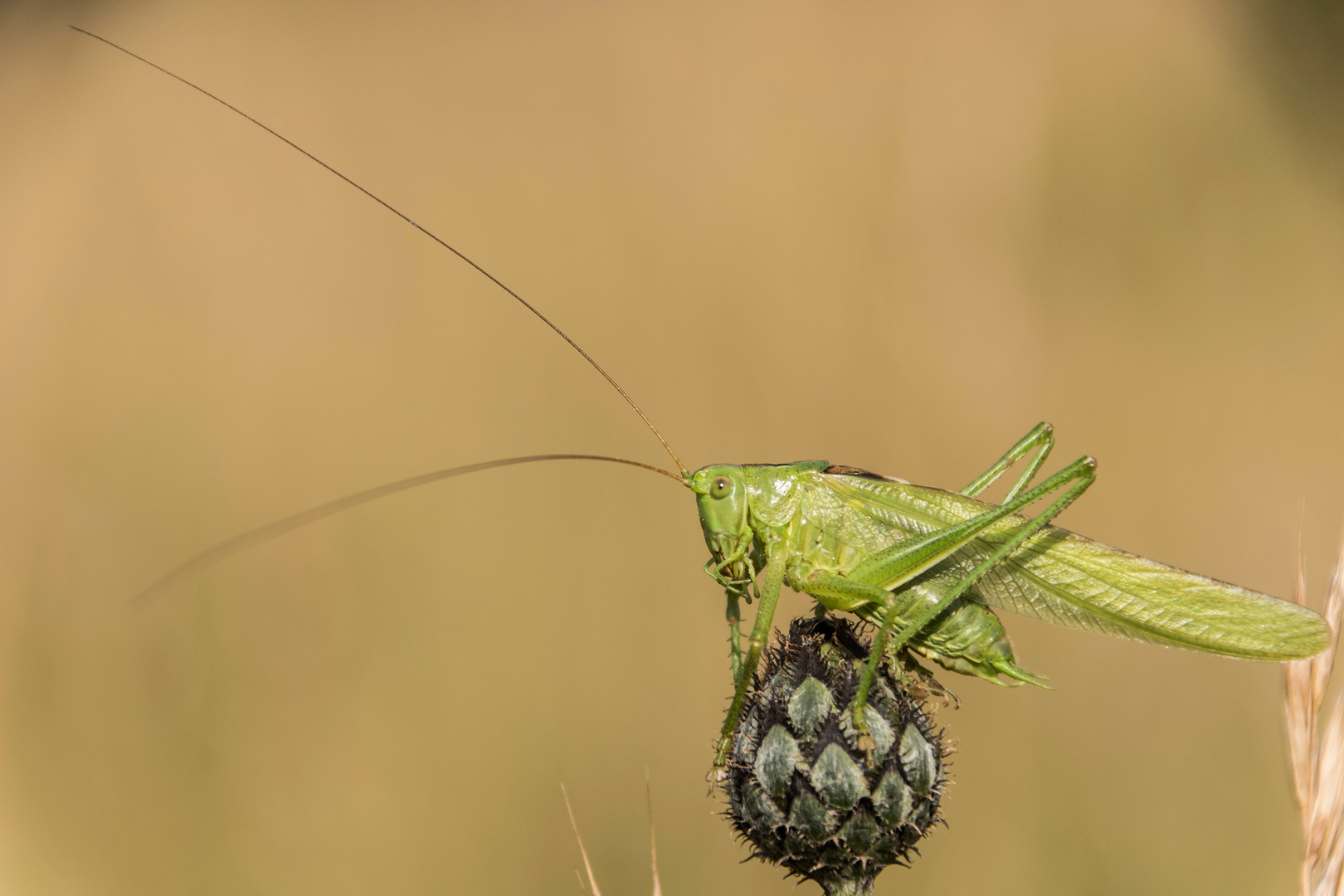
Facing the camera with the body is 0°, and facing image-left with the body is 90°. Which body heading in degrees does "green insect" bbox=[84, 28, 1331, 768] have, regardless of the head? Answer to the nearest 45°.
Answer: approximately 90°

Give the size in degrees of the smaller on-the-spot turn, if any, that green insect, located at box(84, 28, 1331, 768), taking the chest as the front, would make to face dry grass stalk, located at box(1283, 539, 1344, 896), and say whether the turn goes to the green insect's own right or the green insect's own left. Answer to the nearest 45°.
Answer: approximately 135° to the green insect's own left
